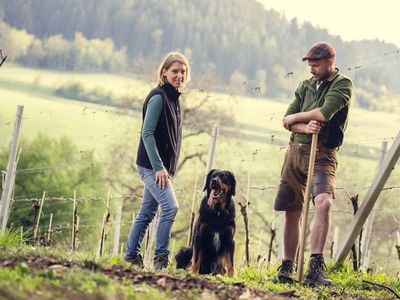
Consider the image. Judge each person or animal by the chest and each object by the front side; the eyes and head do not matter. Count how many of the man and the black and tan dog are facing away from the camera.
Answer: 0

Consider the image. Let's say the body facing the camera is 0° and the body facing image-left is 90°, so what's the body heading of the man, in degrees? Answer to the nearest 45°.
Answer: approximately 45°

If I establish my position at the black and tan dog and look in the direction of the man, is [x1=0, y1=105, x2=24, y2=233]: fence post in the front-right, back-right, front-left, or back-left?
back-left

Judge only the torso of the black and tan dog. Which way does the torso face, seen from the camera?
toward the camera

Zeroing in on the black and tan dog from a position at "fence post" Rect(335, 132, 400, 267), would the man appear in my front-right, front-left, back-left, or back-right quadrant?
front-left

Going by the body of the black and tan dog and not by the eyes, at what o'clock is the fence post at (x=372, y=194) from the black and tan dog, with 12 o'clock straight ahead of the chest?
The fence post is roughly at 9 o'clock from the black and tan dog.
